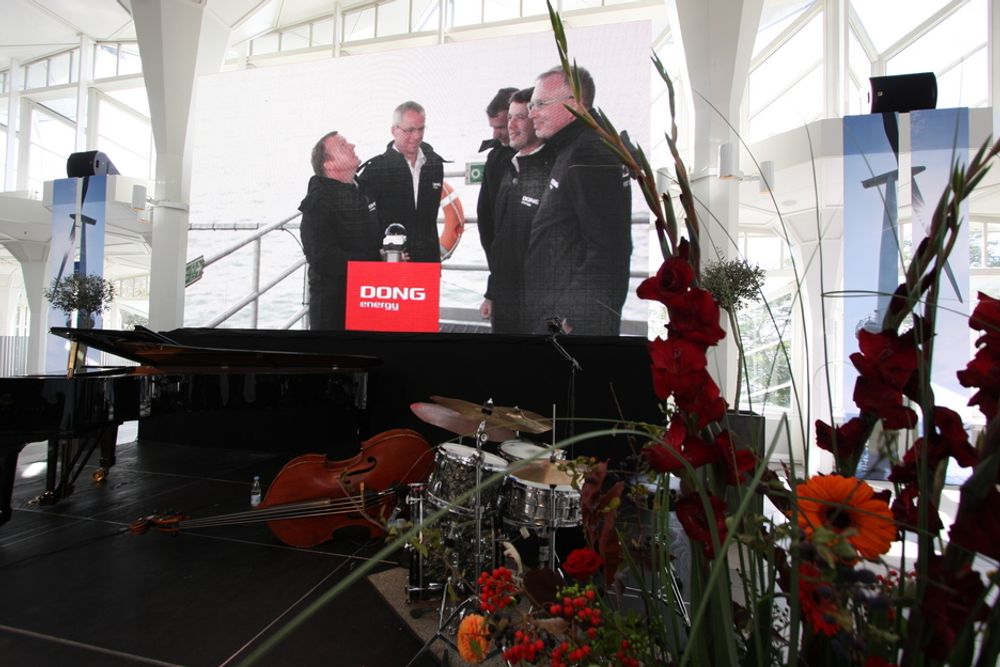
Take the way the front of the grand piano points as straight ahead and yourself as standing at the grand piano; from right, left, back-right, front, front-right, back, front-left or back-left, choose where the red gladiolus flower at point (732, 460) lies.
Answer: left

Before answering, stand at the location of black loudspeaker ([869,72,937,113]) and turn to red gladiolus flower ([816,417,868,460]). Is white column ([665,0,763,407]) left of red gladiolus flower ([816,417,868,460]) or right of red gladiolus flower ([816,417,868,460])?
right

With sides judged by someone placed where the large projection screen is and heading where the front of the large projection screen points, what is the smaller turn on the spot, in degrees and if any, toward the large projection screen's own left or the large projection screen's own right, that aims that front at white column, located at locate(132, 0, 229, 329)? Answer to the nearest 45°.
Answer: approximately 90° to the large projection screen's own right

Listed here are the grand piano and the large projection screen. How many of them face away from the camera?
0

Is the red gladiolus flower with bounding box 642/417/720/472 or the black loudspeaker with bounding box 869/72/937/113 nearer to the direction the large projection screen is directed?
the red gladiolus flower

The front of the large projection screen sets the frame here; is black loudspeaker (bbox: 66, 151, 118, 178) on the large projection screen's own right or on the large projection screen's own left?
on the large projection screen's own right

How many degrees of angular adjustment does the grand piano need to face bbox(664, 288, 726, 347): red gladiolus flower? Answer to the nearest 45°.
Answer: approximately 90° to its left

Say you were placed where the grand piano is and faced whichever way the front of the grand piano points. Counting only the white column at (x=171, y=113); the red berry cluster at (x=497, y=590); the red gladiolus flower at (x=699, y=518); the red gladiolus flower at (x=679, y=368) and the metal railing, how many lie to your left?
3

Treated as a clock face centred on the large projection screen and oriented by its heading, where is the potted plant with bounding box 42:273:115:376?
The potted plant is roughly at 2 o'clock from the large projection screen.

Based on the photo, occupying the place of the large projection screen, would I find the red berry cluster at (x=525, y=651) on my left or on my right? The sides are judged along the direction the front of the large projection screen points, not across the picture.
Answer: on my left

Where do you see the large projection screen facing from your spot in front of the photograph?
facing the viewer and to the left of the viewer

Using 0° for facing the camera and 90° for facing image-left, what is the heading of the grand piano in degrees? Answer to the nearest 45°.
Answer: approximately 90°

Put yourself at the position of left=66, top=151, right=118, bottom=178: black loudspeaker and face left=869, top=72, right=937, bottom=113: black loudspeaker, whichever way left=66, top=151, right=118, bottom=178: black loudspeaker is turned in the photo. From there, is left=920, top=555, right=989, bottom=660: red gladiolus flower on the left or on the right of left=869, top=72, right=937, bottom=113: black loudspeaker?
right
